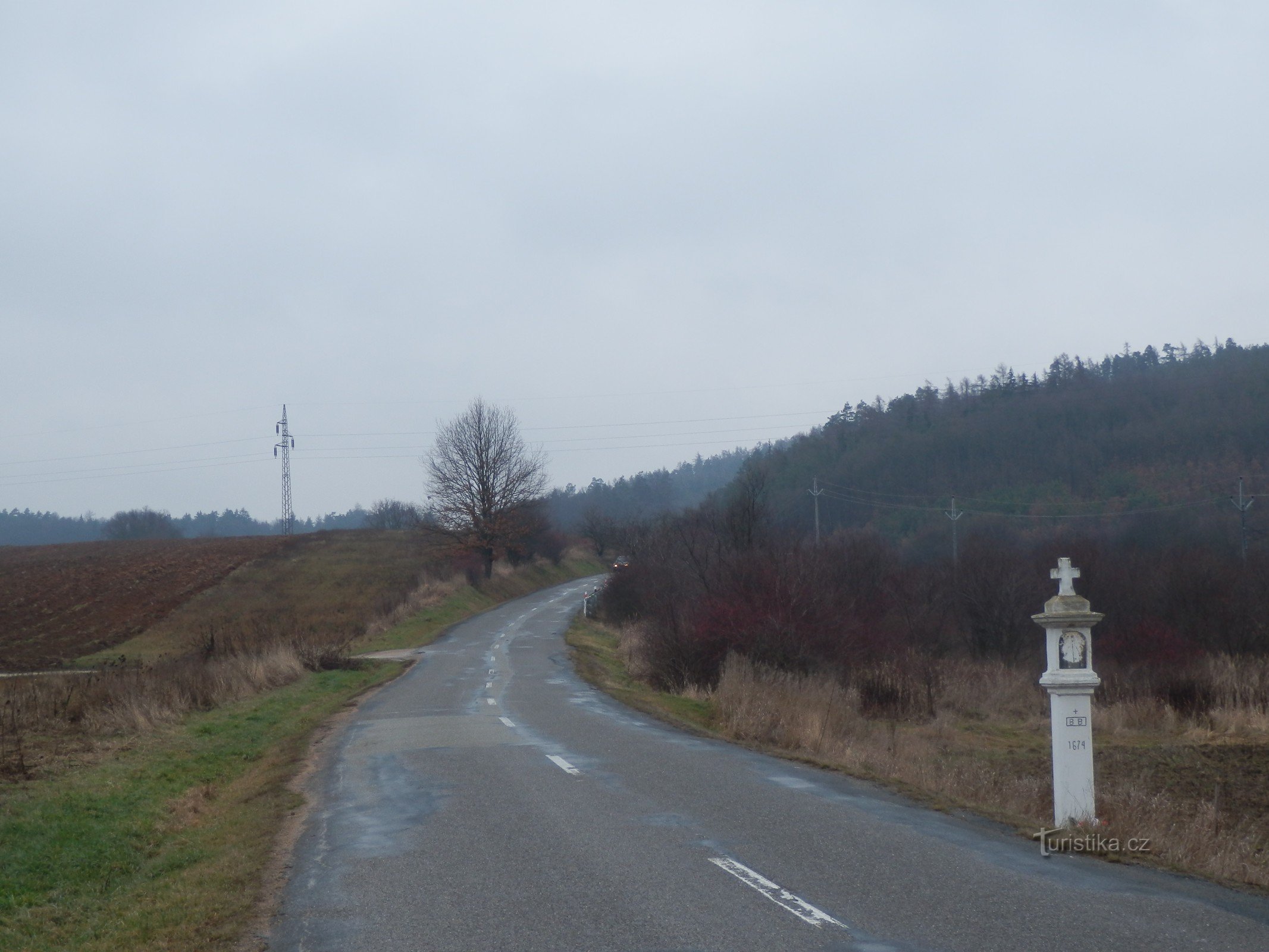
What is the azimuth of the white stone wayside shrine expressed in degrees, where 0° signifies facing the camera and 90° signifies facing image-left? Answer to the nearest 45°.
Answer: approximately 0°
